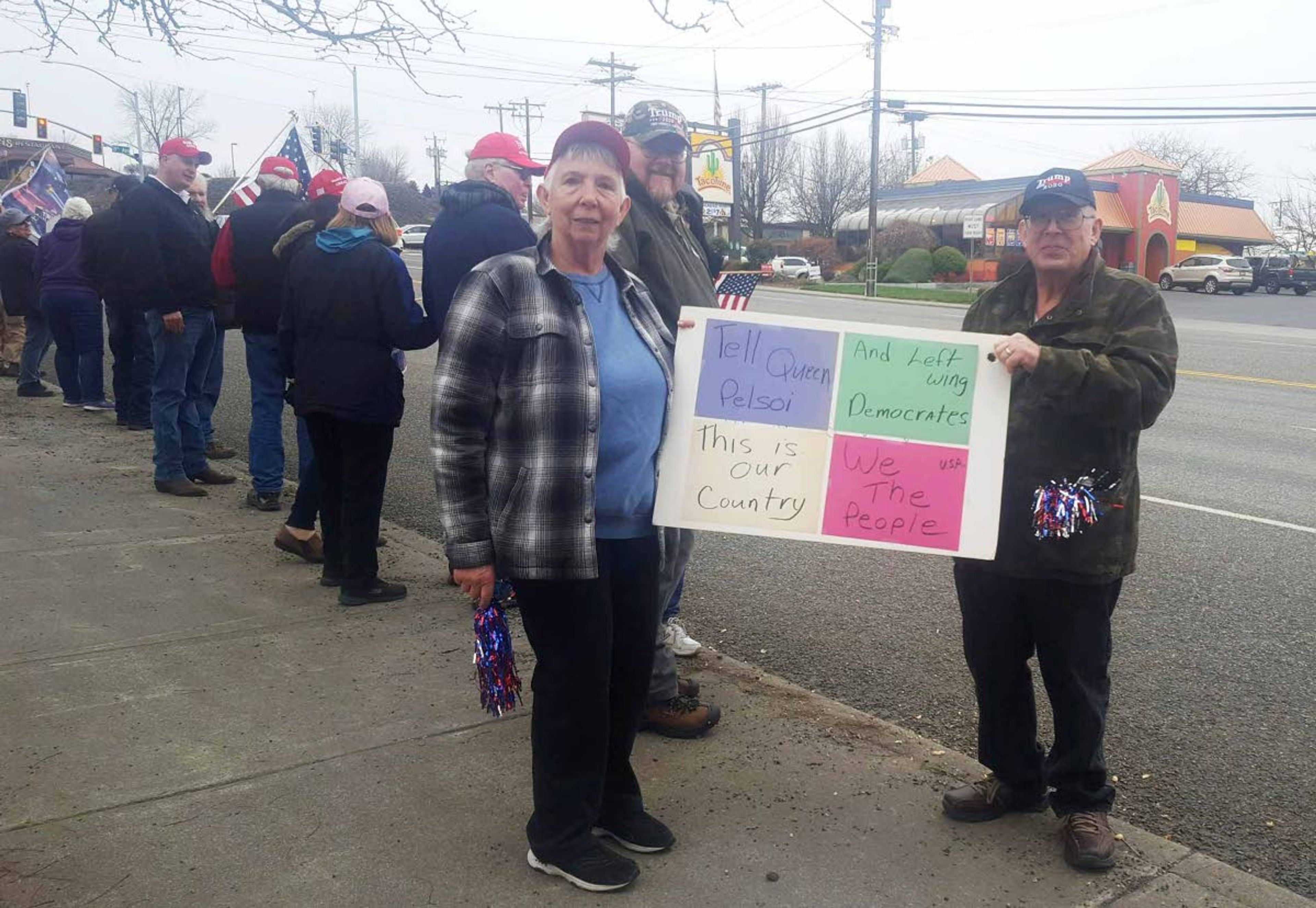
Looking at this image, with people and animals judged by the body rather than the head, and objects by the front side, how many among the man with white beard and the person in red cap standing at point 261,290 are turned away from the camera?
1

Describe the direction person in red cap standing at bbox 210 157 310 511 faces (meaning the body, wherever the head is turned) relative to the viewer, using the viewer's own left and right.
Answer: facing away from the viewer

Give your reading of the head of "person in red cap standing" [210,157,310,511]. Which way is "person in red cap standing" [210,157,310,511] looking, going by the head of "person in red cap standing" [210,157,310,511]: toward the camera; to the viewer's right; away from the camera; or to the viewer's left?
away from the camera

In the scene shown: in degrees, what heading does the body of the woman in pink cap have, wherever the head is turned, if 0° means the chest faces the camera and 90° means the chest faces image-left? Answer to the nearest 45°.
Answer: approximately 225°

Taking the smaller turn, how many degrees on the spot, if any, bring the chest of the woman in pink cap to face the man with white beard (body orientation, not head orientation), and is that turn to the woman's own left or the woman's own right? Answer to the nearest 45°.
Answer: approximately 90° to the woman's own right

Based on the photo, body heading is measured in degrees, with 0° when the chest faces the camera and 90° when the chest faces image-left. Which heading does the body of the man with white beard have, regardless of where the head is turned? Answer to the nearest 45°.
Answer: approximately 315°

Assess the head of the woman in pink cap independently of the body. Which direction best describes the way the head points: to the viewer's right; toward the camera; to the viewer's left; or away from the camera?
away from the camera

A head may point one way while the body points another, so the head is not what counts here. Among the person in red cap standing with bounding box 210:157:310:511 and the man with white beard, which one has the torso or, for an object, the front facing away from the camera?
the person in red cap standing

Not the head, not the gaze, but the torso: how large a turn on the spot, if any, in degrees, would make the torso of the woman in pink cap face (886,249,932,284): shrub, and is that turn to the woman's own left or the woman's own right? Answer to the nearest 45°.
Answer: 0° — they already face it

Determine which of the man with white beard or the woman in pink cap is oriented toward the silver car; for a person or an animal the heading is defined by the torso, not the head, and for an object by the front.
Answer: the woman in pink cap
